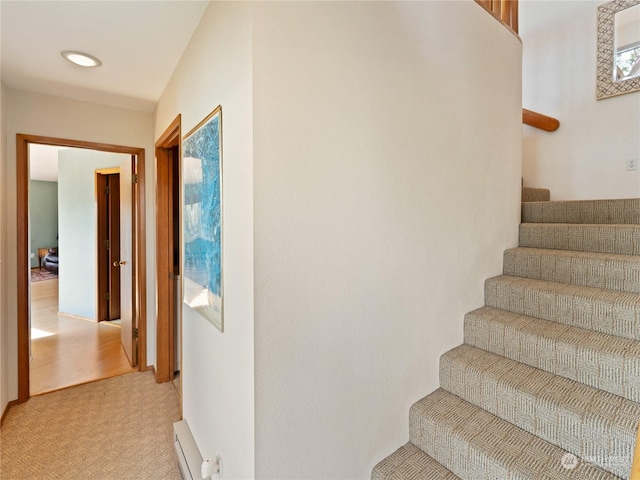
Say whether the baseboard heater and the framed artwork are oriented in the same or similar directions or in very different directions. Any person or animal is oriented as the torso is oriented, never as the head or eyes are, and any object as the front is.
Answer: same or similar directions

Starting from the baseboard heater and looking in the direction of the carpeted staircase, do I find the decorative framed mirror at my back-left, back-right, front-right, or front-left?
front-left
